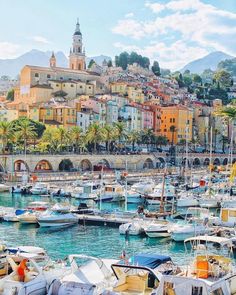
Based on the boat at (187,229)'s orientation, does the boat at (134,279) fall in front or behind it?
in front

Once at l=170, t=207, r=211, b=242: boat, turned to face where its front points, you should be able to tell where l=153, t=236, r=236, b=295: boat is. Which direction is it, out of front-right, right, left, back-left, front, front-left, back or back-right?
front-left

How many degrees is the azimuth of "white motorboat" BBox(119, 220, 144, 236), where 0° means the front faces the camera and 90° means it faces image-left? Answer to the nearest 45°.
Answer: approximately 45°

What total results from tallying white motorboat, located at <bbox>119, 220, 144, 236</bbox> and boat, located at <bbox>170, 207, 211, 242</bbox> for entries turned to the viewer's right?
0

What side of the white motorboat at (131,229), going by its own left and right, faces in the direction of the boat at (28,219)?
right

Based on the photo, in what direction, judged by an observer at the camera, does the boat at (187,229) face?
facing the viewer and to the left of the viewer

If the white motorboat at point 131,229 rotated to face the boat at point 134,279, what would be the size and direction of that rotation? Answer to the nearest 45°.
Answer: approximately 45° to its left

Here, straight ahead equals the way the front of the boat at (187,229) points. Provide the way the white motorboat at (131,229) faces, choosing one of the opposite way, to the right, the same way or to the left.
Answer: the same way

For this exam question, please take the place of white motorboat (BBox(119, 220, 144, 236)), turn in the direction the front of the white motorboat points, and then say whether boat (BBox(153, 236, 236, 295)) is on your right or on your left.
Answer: on your left

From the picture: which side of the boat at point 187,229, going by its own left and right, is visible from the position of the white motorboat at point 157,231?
right
